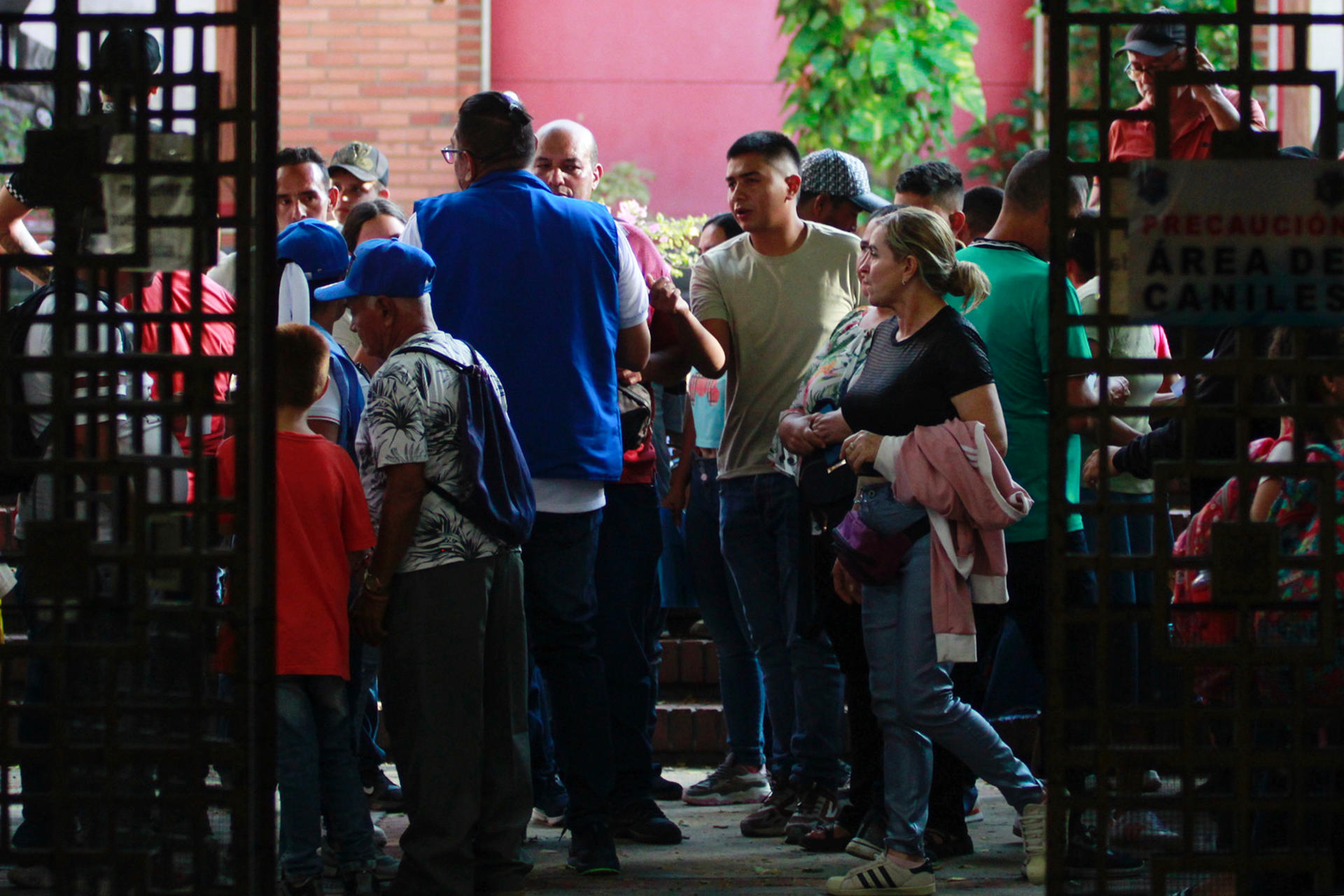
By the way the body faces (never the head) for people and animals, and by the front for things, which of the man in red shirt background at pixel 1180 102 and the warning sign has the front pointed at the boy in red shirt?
the man in red shirt background

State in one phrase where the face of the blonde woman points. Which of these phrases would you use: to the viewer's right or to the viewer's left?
to the viewer's left

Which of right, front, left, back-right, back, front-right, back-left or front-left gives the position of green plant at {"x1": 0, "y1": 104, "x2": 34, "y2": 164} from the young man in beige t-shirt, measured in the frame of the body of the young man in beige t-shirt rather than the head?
right

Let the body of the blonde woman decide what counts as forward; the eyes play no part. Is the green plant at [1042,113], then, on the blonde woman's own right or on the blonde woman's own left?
on the blonde woman's own right

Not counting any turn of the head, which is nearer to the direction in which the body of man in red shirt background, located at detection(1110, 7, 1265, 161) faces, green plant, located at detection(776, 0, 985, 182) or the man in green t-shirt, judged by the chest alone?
the man in green t-shirt

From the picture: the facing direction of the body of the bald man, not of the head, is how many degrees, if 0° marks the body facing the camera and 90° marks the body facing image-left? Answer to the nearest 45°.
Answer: approximately 0°

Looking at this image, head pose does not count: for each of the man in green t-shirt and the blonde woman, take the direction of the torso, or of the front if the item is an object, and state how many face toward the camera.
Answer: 0

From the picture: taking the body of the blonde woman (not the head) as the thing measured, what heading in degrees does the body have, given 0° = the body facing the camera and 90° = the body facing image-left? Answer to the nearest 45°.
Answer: approximately 90°

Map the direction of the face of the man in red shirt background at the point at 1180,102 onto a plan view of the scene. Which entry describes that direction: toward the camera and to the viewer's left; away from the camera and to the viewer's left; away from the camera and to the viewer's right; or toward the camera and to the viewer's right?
toward the camera and to the viewer's left

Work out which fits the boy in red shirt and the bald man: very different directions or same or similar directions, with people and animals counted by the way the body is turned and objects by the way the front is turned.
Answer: very different directions

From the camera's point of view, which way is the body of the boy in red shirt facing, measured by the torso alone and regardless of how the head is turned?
away from the camera
